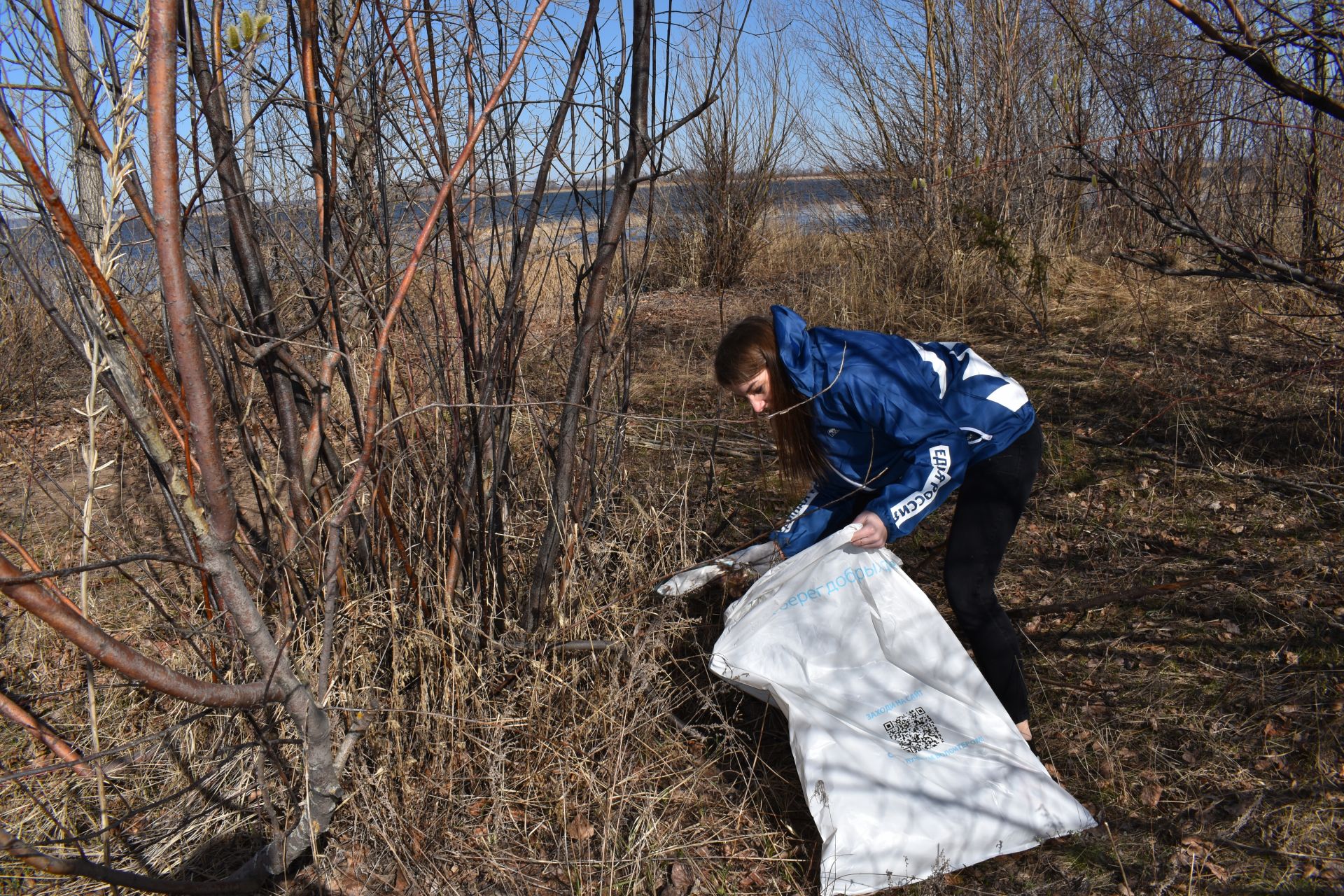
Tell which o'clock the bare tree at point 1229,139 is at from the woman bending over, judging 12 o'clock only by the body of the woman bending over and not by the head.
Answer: The bare tree is roughly at 4 o'clock from the woman bending over.

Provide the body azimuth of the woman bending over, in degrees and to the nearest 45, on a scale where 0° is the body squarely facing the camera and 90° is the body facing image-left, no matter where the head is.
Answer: approximately 90°
